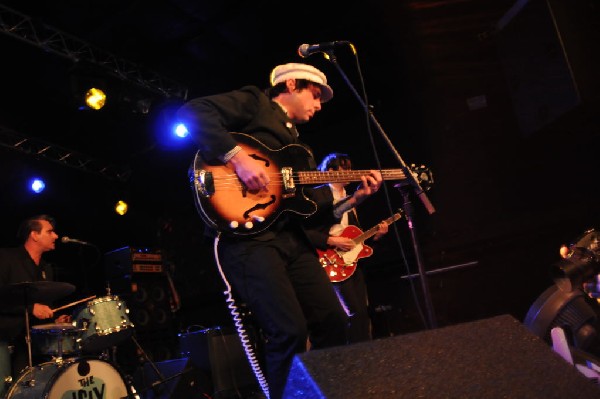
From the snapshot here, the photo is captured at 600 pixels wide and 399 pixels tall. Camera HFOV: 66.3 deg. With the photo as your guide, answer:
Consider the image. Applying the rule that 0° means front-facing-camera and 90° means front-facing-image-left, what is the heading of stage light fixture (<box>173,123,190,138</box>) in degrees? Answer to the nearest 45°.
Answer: approximately 0°

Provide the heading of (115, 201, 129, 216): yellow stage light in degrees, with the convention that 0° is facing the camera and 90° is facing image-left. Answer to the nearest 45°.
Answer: approximately 0°

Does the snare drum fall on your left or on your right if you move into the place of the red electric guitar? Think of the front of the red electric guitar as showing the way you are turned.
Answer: on your right

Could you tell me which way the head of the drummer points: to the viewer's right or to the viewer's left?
to the viewer's right

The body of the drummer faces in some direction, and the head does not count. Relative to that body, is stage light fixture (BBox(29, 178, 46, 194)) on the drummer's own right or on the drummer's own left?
on the drummer's own left

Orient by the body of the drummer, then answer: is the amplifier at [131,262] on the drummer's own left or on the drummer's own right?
on the drummer's own left
